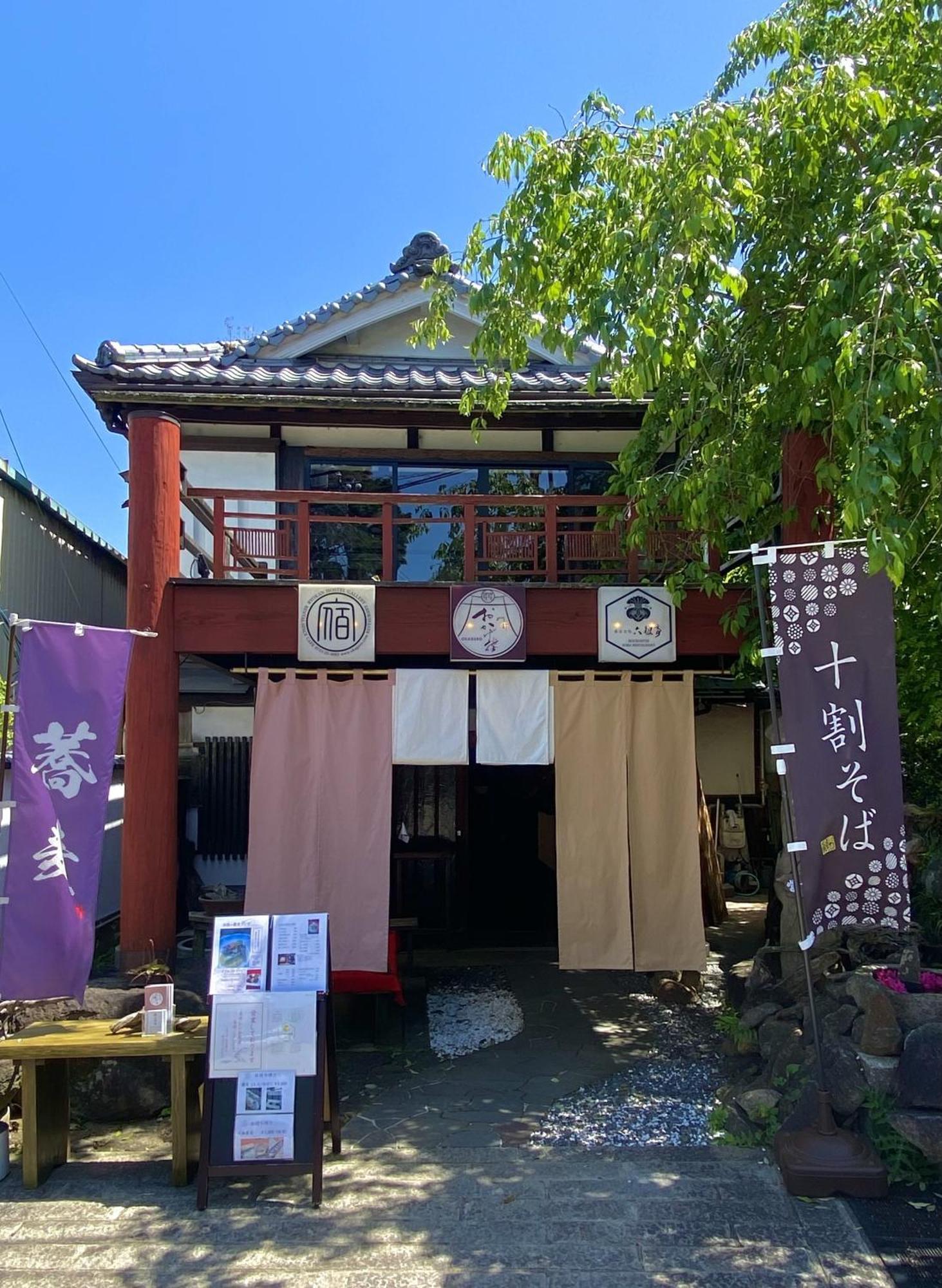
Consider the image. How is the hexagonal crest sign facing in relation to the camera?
toward the camera

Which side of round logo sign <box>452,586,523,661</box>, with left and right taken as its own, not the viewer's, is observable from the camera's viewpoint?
front

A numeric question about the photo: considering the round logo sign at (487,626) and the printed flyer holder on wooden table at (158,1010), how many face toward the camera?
2

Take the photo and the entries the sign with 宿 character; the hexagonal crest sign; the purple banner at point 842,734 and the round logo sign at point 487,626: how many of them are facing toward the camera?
4

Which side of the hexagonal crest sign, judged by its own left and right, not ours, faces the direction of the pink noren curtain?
right

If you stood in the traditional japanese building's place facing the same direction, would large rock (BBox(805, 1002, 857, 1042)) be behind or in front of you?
in front

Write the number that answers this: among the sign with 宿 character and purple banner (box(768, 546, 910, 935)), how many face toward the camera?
2

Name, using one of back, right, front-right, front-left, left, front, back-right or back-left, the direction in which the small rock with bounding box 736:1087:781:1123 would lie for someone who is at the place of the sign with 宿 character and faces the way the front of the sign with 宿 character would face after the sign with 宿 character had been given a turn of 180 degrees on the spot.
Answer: back-right

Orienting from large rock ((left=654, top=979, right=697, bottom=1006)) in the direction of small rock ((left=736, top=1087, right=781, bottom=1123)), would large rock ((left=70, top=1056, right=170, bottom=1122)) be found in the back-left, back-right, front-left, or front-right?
front-right

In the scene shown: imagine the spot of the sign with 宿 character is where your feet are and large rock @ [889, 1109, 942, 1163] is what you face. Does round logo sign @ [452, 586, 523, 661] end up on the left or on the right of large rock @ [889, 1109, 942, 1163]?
left

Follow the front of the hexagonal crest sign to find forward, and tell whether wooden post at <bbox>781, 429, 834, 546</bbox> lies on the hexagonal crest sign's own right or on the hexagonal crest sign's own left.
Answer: on the hexagonal crest sign's own left

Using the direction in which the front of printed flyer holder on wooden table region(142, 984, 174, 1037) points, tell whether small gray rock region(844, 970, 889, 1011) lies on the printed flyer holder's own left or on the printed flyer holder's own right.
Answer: on the printed flyer holder's own left

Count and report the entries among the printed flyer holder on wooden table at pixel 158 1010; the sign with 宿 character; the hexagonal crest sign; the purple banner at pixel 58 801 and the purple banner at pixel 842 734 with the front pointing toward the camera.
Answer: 5

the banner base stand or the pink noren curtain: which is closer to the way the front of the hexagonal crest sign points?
the banner base stand

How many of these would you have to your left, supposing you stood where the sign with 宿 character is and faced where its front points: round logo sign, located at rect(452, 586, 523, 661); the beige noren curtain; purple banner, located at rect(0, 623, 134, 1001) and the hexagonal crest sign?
3

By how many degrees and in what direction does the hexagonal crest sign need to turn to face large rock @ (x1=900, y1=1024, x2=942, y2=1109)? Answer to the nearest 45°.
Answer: approximately 45° to its left

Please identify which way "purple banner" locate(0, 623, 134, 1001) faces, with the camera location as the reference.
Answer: facing the viewer

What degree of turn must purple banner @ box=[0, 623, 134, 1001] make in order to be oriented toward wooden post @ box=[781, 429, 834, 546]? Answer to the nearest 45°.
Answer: approximately 90° to its left
